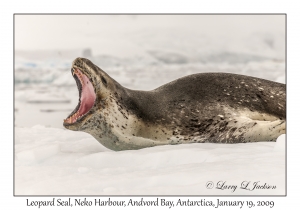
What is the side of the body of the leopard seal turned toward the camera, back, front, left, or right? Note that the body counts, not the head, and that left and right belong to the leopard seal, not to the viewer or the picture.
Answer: left
